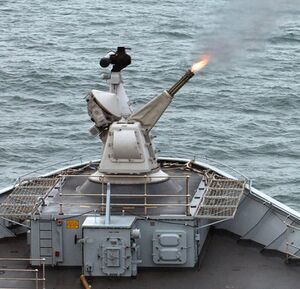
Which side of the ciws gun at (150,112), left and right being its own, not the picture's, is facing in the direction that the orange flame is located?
front

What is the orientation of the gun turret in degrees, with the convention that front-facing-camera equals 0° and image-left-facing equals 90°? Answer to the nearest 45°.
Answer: approximately 270°
